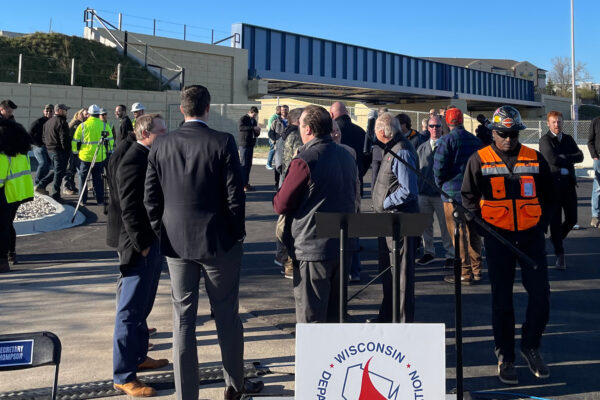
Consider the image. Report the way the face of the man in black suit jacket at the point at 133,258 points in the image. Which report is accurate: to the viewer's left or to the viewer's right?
to the viewer's right

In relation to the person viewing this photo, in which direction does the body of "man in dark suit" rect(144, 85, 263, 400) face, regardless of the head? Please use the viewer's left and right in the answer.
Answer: facing away from the viewer

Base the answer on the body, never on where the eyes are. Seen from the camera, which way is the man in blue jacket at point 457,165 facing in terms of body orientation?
away from the camera

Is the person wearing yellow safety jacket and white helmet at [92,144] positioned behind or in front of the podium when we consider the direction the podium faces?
behind

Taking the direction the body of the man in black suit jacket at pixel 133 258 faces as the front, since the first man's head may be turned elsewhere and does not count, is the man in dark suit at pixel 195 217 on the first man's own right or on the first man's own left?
on the first man's own right
